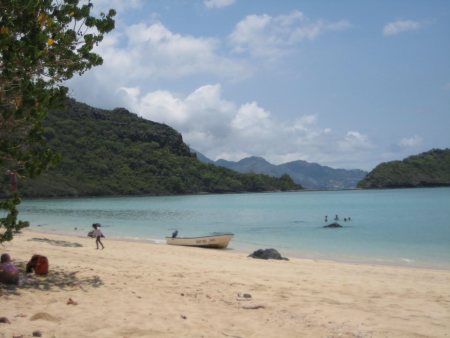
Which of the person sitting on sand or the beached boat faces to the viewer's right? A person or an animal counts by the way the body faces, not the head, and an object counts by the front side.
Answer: the beached boat

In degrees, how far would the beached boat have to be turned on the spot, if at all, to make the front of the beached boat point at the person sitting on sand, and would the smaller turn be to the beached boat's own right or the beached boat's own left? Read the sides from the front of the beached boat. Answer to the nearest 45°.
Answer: approximately 90° to the beached boat's own right

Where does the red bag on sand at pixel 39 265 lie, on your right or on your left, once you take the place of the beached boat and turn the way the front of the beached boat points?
on your right

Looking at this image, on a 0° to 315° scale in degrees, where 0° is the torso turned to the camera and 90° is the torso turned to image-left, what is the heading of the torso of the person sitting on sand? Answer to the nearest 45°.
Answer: approximately 180°

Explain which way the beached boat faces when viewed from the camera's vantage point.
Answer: facing to the right of the viewer

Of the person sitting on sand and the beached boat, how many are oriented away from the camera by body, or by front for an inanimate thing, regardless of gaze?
1
